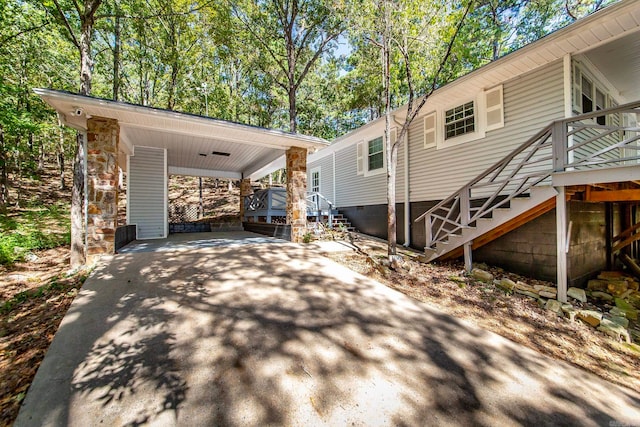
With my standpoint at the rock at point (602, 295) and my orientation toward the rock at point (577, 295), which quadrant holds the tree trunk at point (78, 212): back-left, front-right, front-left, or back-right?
front-right

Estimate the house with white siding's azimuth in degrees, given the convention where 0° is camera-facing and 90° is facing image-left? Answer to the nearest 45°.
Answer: approximately 45°

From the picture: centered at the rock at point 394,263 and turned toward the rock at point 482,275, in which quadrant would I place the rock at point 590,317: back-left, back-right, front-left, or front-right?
front-right

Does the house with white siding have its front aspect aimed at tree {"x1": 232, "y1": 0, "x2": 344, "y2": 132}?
no

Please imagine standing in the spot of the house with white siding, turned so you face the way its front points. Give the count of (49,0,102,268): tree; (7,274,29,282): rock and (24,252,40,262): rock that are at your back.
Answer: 0
